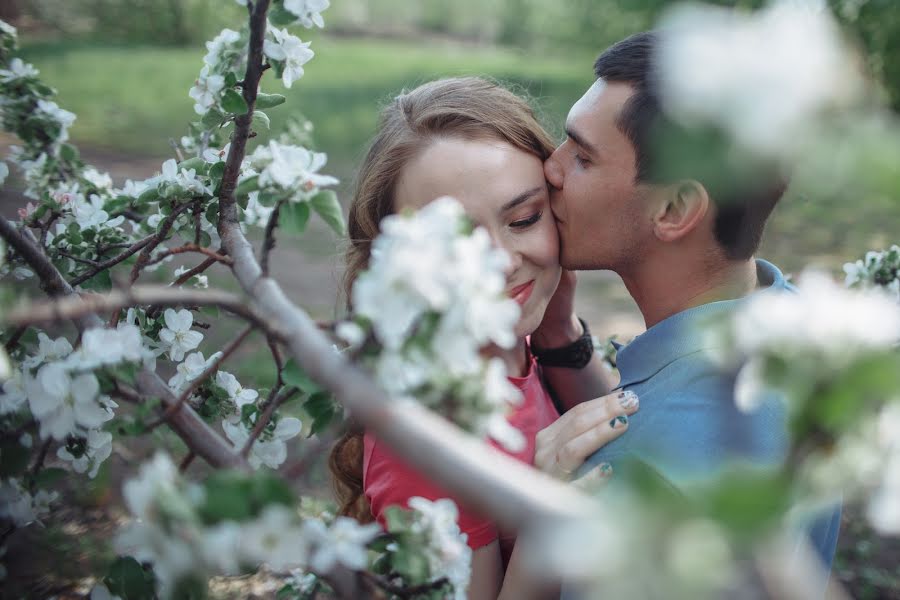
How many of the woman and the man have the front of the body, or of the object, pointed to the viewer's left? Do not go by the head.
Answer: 1

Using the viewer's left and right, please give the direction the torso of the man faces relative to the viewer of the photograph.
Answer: facing to the left of the viewer

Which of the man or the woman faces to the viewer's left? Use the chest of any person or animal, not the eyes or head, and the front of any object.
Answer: the man

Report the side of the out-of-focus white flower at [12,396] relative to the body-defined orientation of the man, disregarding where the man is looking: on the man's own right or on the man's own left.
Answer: on the man's own left

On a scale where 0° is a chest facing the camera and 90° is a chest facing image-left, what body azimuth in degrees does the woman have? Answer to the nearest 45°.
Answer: approximately 315°

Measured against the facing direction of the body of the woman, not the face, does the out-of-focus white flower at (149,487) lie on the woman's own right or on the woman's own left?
on the woman's own right

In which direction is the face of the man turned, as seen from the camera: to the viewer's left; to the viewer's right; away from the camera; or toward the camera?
to the viewer's left

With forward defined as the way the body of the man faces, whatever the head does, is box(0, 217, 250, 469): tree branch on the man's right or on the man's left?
on the man's left

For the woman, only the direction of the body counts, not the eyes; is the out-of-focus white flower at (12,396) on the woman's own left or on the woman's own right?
on the woman's own right
